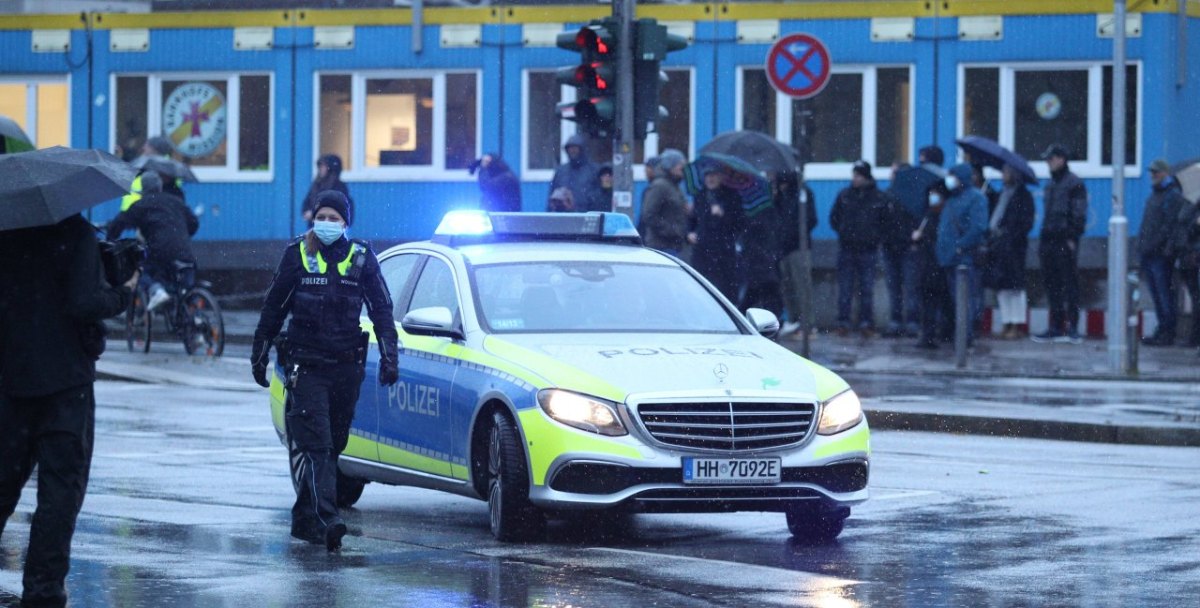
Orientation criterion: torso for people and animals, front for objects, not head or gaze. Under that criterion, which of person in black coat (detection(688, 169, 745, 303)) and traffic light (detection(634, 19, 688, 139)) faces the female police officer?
the person in black coat

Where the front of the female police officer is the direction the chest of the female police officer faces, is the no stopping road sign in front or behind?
behind

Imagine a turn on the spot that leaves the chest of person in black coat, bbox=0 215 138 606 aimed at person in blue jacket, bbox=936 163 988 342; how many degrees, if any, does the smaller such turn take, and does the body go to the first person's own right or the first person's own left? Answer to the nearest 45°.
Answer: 0° — they already face them

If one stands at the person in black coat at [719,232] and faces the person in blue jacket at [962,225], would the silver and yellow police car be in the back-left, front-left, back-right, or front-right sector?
back-right

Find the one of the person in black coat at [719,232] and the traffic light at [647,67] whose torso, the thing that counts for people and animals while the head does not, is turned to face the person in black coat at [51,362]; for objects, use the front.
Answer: the person in black coat at [719,232]

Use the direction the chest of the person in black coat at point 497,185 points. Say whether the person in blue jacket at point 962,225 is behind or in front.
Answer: behind
